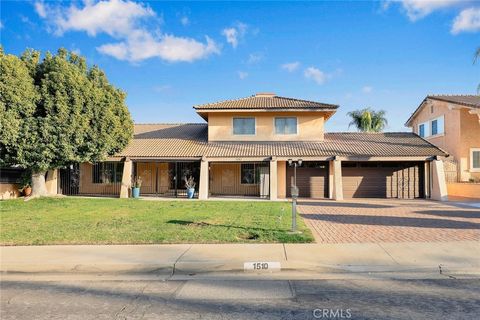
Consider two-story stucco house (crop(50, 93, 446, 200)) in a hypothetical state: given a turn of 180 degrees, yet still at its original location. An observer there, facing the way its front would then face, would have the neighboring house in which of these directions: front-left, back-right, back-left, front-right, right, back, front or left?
right

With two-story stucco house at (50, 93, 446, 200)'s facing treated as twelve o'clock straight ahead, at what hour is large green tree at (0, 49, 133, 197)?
The large green tree is roughly at 2 o'clock from the two-story stucco house.

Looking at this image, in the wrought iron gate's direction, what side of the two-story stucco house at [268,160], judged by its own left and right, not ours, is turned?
right

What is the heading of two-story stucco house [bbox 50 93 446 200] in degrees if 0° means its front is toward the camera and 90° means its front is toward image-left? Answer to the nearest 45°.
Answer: approximately 0°

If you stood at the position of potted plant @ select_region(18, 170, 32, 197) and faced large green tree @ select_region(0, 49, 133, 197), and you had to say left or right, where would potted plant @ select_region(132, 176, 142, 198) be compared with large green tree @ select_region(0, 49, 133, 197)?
left

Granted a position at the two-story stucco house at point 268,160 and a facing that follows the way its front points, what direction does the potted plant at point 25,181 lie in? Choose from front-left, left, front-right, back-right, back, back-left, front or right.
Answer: right

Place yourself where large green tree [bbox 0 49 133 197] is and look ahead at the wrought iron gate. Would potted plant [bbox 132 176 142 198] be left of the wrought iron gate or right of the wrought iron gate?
right
